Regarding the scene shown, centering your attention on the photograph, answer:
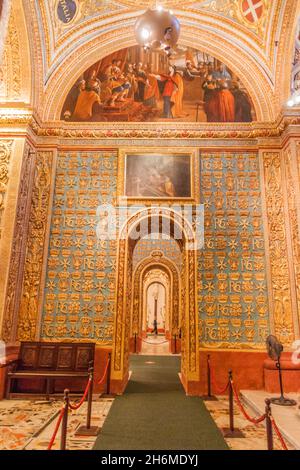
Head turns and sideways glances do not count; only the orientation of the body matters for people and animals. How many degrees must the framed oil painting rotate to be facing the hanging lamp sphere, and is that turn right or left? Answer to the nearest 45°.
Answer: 0° — it already faces it

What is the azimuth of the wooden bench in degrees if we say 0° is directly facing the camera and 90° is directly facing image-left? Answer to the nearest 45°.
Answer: approximately 0°

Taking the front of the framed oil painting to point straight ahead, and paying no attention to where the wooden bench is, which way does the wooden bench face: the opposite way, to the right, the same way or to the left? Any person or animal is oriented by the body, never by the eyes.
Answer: the same way

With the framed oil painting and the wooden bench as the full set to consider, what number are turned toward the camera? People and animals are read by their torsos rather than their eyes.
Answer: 2

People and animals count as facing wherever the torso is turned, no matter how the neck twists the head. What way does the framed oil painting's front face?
toward the camera
